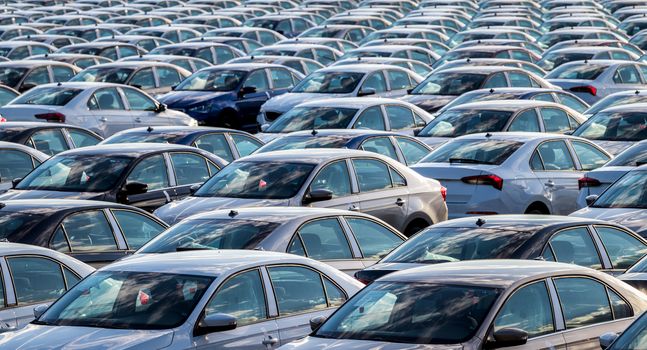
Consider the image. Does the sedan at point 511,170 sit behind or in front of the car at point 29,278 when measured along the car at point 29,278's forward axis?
behind

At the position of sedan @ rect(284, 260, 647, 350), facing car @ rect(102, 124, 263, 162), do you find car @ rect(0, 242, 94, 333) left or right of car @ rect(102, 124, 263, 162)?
left

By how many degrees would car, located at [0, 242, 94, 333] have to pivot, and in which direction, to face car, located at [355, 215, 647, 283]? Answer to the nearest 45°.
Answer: approximately 135° to its left
